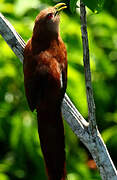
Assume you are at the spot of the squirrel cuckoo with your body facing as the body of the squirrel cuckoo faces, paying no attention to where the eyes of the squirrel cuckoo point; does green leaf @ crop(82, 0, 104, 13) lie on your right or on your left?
on your right

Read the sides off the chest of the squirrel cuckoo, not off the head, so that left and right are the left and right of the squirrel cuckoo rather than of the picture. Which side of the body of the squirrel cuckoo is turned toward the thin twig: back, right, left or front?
right

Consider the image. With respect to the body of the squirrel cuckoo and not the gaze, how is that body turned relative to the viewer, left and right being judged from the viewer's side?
facing away from the viewer and to the right of the viewer
